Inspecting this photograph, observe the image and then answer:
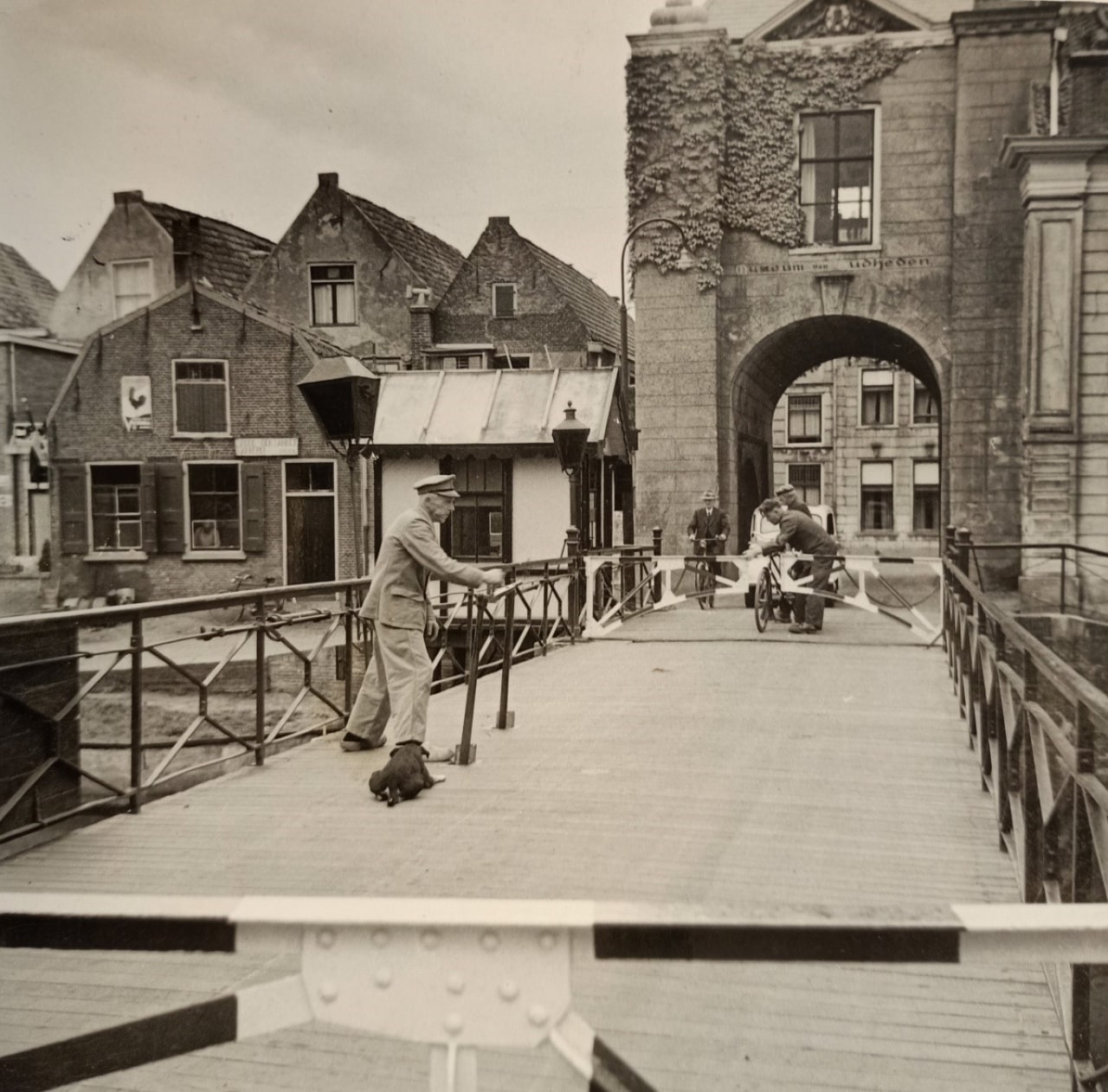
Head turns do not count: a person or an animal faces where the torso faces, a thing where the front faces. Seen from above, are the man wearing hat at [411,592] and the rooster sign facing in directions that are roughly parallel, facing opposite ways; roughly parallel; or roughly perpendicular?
roughly perpendicular

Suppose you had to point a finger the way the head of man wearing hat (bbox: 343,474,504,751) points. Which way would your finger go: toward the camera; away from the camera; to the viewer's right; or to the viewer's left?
to the viewer's right

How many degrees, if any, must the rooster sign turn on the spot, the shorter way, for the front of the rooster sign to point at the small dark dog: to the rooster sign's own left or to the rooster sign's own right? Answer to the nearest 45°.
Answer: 0° — it already faces it

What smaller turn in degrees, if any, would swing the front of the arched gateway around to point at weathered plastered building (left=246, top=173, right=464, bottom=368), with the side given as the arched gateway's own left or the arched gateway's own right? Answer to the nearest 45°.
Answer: approximately 45° to the arched gateway's own right

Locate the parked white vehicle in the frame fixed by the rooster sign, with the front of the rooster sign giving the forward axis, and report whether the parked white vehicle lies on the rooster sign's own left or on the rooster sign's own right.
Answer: on the rooster sign's own left

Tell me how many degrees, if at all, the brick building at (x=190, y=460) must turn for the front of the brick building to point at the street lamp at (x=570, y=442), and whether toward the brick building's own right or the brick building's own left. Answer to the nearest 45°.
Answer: approximately 90° to the brick building's own left

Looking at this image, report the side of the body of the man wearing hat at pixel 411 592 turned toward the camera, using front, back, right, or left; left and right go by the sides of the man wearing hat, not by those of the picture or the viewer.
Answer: right

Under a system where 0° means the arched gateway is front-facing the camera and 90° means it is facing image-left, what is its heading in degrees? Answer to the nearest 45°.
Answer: approximately 0°
